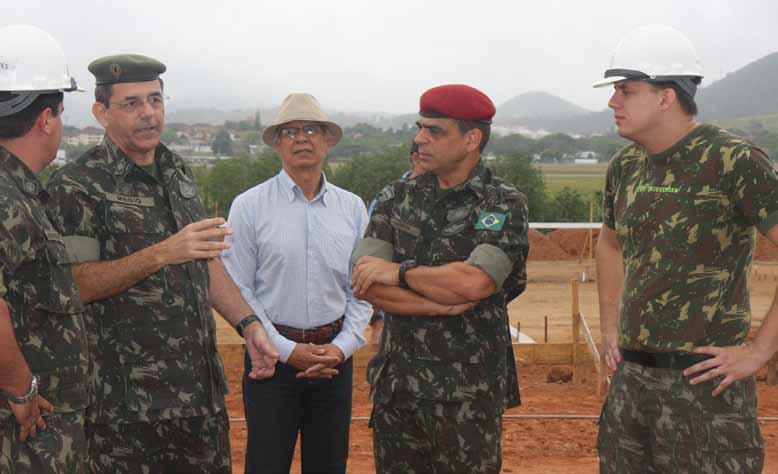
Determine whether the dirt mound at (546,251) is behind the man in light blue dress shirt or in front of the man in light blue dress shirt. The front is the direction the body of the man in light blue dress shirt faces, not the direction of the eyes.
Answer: behind

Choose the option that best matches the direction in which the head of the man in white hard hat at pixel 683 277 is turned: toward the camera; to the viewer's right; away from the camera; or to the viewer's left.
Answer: to the viewer's left

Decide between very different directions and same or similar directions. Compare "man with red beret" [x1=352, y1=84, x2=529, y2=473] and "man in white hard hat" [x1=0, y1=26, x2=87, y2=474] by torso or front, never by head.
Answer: very different directions

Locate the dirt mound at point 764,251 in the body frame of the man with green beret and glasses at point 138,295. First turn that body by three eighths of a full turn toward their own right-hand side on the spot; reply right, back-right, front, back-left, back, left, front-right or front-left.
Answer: back-right

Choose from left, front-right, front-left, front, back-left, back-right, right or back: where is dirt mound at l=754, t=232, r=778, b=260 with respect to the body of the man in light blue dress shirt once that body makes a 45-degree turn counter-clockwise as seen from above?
left

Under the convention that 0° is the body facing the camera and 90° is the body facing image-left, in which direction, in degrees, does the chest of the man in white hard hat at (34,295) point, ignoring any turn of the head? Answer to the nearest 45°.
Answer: approximately 270°

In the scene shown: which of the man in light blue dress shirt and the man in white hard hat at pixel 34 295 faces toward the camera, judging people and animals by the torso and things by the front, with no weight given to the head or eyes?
the man in light blue dress shirt

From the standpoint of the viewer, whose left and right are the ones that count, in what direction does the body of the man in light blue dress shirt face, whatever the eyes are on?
facing the viewer

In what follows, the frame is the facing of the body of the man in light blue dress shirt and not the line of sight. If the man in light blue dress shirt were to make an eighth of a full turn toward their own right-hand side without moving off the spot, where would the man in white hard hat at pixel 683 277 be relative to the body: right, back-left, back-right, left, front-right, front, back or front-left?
left

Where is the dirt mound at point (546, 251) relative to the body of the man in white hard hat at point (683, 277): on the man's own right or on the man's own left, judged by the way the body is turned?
on the man's own right

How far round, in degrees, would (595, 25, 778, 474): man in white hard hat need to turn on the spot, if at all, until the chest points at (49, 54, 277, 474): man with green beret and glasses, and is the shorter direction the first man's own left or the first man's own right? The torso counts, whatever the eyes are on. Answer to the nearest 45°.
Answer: approximately 45° to the first man's own right

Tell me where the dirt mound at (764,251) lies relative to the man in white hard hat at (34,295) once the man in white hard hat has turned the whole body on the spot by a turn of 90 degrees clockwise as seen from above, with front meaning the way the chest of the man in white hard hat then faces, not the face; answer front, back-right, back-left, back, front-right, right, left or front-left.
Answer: back-left

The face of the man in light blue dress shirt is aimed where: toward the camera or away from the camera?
toward the camera

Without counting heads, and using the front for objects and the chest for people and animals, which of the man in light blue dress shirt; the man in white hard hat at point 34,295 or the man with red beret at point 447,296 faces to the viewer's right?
the man in white hard hat

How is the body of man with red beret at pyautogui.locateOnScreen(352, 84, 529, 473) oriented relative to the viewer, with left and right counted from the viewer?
facing the viewer and to the left of the viewer
